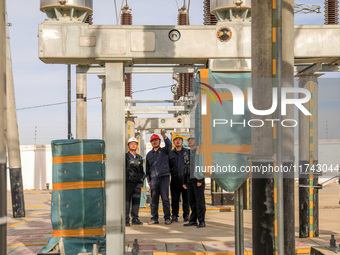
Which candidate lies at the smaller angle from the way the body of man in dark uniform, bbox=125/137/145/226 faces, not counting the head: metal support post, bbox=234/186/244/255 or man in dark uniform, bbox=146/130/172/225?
the metal support post

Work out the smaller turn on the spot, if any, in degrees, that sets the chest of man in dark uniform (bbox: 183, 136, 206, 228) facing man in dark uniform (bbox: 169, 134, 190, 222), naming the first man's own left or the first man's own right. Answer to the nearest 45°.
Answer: approximately 135° to the first man's own right

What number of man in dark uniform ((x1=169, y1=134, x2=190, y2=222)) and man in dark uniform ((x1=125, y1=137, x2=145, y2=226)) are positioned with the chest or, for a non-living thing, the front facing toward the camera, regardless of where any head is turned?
2

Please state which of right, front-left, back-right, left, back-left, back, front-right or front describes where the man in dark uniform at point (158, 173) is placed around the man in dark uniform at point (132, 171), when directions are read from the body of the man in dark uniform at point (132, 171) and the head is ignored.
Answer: back-left
